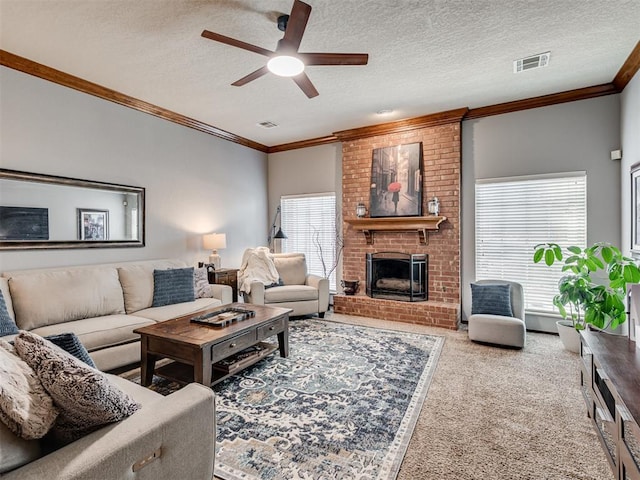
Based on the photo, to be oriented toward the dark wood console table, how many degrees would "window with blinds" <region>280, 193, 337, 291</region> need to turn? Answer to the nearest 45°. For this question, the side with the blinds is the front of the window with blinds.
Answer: approximately 45° to its left

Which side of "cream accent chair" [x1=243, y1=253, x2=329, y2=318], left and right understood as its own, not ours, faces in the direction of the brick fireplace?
left

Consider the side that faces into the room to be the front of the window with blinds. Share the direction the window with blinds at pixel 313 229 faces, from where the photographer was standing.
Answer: facing the viewer and to the left of the viewer

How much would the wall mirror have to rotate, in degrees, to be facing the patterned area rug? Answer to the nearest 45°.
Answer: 0° — it already faces it

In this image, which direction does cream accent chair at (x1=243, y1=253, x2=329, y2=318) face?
toward the camera

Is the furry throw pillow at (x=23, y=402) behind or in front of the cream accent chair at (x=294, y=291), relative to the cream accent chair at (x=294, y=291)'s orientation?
in front

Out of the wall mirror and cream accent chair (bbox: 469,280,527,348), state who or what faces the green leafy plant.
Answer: the wall mirror

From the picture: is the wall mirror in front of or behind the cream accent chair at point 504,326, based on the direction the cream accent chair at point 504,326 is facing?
in front

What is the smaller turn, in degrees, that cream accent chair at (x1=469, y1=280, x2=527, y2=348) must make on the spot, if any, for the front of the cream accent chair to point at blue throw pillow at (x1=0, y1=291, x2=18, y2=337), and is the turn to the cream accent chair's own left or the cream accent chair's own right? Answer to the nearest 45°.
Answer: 0° — it already faces it

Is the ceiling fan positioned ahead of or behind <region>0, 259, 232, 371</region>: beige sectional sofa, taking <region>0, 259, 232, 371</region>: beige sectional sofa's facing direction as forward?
ahead

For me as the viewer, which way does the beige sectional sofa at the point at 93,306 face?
facing the viewer and to the right of the viewer

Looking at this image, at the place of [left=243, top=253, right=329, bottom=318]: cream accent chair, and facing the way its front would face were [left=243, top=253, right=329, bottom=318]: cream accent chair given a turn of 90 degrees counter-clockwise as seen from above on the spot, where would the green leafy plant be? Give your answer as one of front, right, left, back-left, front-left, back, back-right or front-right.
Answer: front-right
